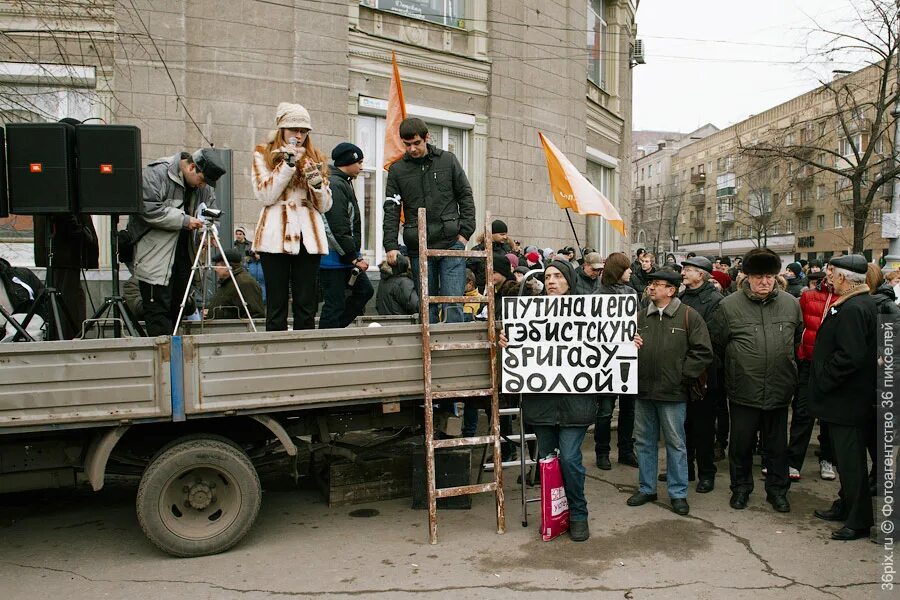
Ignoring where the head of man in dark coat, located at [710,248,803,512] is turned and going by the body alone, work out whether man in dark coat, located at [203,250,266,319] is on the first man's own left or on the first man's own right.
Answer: on the first man's own right

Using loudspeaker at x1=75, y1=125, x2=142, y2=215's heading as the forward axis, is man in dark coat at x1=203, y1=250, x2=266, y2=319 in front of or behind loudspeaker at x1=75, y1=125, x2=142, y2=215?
behind

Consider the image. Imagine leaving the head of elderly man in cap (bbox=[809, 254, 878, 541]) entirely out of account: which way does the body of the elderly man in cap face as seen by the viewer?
to the viewer's left

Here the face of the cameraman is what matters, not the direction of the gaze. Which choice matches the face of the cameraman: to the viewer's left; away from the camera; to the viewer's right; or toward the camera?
to the viewer's right

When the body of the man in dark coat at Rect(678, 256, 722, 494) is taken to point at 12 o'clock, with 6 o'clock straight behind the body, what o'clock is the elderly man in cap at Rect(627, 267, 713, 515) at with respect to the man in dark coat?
The elderly man in cap is roughly at 11 o'clock from the man in dark coat.

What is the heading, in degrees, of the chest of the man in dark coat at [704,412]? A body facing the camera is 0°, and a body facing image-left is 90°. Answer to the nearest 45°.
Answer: approximately 45°

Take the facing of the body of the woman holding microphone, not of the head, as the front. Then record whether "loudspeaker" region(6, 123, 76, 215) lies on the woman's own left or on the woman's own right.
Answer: on the woman's own right

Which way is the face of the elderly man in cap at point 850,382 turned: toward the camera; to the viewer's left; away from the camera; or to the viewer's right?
to the viewer's left

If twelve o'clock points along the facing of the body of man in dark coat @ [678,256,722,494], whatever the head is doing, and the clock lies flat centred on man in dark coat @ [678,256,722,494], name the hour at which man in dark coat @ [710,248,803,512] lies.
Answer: man in dark coat @ [710,248,803,512] is roughly at 9 o'clock from man in dark coat @ [678,256,722,494].
